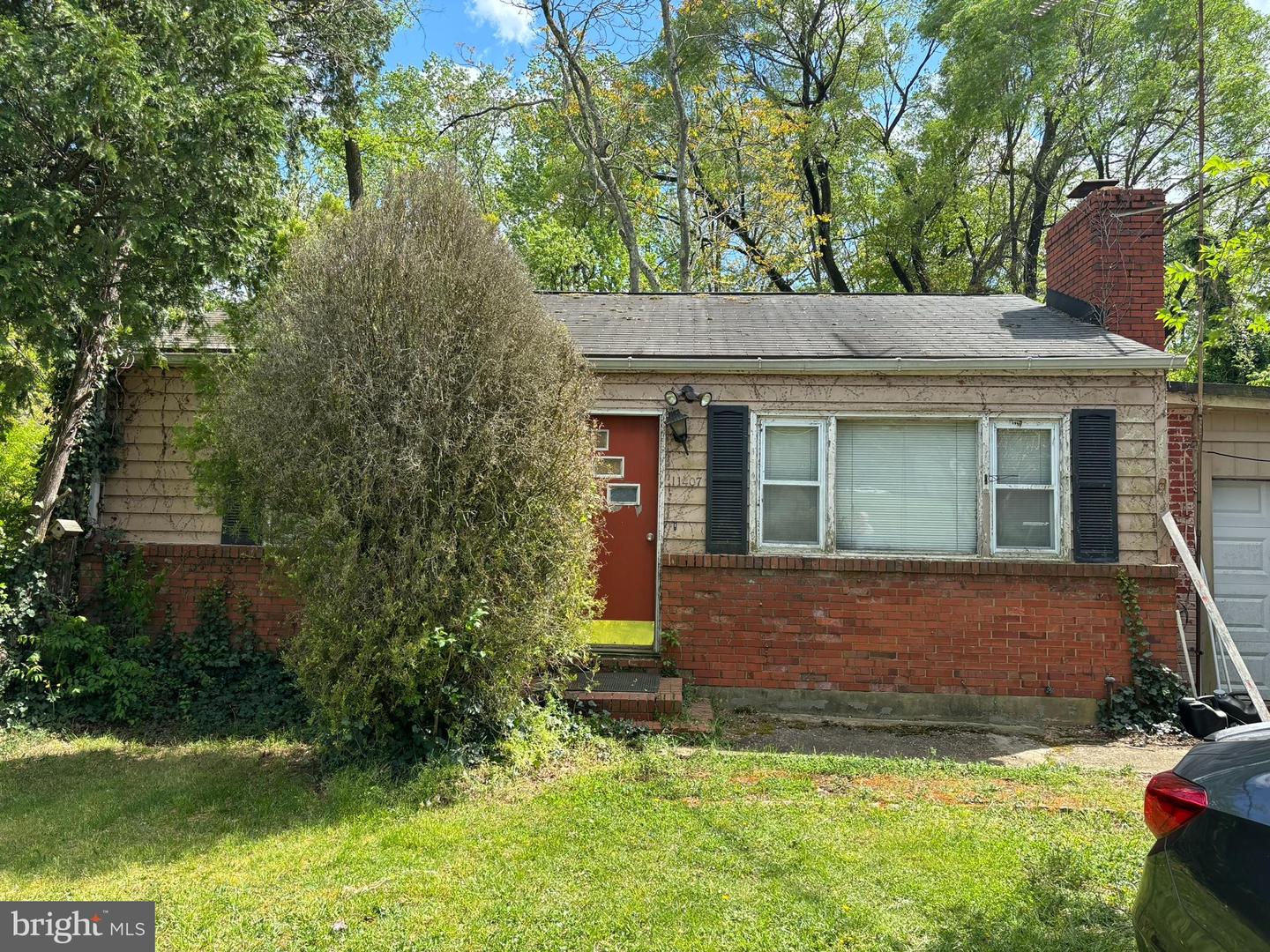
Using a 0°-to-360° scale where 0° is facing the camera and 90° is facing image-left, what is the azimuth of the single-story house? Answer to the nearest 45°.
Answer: approximately 0°

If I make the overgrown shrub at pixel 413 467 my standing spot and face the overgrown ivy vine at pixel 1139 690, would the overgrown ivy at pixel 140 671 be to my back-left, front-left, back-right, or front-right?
back-left

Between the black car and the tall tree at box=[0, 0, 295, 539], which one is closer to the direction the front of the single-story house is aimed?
the black car

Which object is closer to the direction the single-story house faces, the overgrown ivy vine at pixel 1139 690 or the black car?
the black car

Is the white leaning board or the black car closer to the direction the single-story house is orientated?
the black car

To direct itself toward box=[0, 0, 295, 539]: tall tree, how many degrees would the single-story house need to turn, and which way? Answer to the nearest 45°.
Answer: approximately 90° to its right

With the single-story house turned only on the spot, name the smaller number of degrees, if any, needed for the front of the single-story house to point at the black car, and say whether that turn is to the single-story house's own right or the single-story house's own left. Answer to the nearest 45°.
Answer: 0° — it already faces it

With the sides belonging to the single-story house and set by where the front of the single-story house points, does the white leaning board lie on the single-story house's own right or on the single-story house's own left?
on the single-story house's own left
